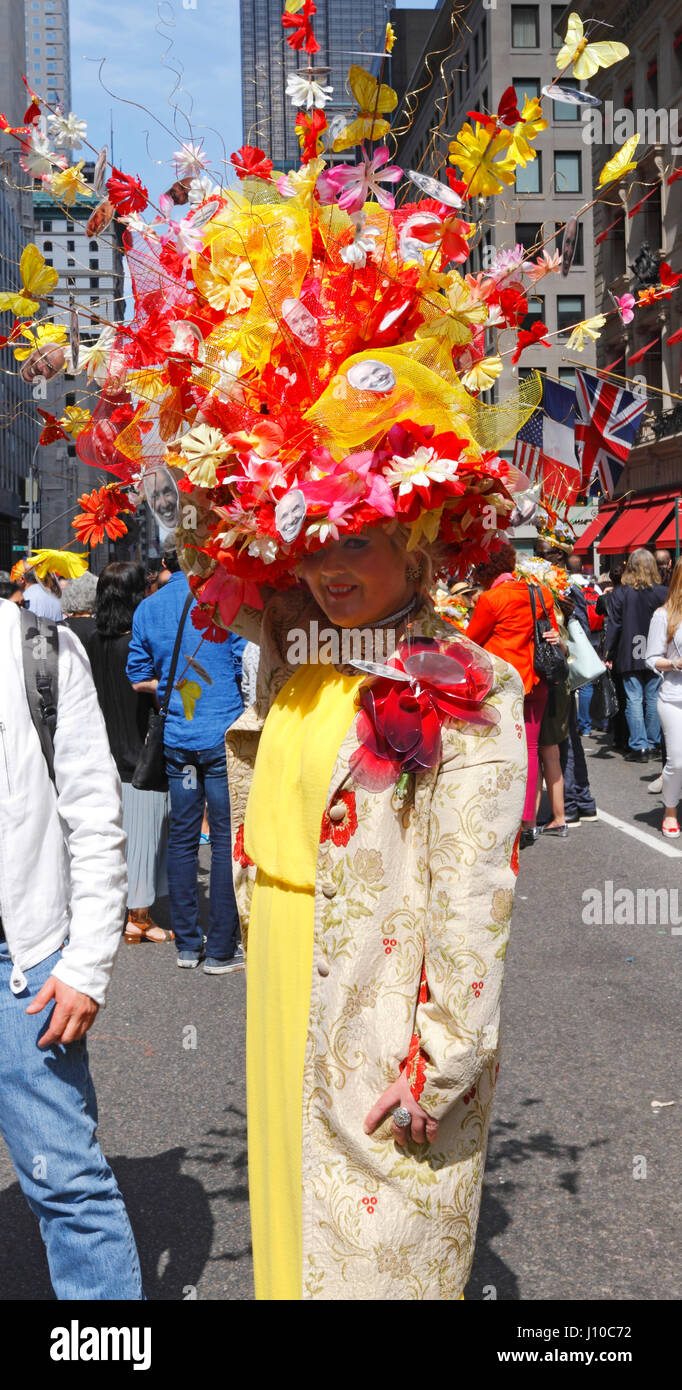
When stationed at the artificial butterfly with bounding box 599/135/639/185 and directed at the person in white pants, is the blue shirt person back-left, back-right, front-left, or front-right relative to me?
front-left

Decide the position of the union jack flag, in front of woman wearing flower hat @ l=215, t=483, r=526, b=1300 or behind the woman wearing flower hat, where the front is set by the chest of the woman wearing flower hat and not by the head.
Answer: behind

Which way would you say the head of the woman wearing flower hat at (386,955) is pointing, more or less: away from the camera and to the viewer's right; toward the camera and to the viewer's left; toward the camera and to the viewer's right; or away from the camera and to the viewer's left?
toward the camera and to the viewer's left

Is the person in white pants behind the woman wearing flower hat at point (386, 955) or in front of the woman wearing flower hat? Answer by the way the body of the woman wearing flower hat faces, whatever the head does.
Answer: behind

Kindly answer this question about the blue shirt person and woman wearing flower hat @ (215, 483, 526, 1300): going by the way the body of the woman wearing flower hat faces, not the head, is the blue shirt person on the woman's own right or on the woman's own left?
on the woman's own right

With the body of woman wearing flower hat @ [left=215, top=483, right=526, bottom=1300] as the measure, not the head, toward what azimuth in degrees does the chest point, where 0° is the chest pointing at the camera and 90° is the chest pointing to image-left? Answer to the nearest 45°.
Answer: approximately 45°
